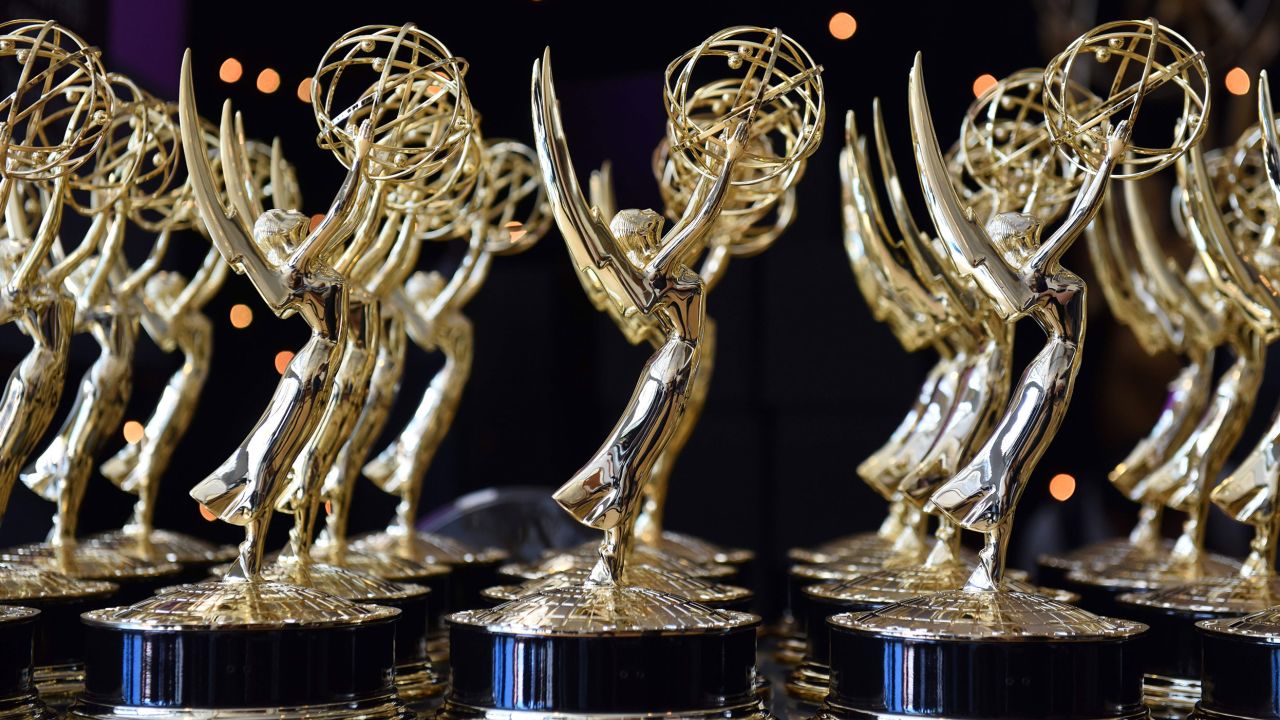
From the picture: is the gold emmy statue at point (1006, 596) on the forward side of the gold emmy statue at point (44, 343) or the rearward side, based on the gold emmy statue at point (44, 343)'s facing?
on the forward side

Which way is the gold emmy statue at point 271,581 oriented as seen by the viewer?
to the viewer's right

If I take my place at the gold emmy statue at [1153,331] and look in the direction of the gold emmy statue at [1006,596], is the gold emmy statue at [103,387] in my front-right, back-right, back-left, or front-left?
front-right

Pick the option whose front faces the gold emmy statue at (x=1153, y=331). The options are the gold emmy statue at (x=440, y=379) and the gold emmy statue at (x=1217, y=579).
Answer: the gold emmy statue at (x=440, y=379)

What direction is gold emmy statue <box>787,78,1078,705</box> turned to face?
to the viewer's right

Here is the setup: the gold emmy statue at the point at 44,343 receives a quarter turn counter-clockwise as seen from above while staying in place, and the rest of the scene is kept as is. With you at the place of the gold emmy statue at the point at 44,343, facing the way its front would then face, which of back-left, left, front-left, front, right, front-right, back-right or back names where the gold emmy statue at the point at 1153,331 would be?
right

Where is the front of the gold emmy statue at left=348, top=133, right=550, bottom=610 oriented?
to the viewer's right

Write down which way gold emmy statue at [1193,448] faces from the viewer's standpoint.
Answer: facing to the right of the viewer

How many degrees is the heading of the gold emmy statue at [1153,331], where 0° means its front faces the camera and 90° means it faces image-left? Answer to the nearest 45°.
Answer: approximately 270°

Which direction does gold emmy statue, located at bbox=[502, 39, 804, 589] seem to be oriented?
to the viewer's right

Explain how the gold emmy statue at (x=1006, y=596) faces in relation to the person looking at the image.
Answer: facing to the right of the viewer

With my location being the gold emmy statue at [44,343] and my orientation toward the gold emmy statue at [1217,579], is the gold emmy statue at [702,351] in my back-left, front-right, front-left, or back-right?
front-left

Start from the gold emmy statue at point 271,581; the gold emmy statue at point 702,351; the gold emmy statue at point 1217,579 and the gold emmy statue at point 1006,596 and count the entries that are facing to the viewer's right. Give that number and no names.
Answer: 4

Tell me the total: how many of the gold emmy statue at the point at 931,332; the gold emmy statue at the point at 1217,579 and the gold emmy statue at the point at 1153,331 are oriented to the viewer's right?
3

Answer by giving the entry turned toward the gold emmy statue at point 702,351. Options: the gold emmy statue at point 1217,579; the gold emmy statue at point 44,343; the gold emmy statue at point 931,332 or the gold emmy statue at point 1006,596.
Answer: the gold emmy statue at point 44,343

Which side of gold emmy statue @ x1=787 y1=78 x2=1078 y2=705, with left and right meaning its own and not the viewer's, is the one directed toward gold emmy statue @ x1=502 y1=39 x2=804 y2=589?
back
